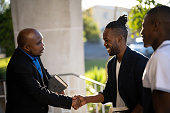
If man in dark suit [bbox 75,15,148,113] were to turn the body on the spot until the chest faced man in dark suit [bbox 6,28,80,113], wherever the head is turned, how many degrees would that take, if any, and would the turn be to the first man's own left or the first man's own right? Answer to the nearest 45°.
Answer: approximately 45° to the first man's own right

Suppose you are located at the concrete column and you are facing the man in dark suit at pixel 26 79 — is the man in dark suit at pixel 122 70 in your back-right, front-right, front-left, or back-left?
front-left

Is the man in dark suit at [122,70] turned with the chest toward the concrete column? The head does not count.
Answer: no

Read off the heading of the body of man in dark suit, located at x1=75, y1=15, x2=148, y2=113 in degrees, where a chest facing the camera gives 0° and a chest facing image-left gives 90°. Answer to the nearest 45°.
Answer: approximately 45°

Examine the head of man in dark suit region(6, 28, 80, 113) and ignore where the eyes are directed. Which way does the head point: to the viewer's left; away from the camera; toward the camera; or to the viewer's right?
to the viewer's right

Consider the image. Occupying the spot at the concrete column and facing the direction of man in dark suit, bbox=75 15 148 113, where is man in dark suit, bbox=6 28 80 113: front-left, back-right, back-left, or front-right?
front-right
